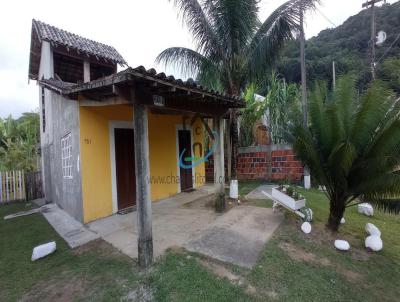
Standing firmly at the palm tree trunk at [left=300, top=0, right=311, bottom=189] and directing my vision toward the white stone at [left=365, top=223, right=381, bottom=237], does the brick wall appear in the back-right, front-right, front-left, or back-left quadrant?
back-right

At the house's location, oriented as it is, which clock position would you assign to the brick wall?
The brick wall is roughly at 10 o'clock from the house.

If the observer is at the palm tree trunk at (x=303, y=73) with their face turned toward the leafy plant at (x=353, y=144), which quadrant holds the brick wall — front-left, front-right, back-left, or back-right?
back-right

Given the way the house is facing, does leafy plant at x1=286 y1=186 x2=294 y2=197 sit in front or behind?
in front

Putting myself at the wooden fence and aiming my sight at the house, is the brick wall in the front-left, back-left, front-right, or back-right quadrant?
front-left

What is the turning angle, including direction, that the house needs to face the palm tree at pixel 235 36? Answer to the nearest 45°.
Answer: approximately 45° to its left

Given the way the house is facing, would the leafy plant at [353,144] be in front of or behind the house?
in front

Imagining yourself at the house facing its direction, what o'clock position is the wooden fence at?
The wooden fence is roughly at 6 o'clock from the house.

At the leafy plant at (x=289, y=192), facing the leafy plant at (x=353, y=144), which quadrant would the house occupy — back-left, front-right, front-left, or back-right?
back-right

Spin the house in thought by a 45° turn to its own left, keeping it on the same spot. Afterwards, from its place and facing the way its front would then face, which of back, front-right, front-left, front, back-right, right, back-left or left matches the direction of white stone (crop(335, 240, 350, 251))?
front-right

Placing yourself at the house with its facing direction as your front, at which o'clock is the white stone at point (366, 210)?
The white stone is roughly at 11 o'clock from the house.
